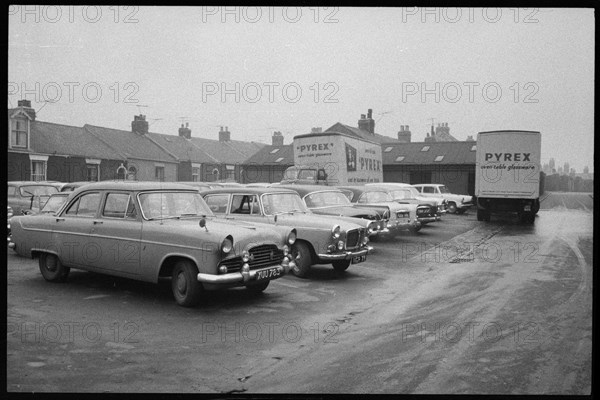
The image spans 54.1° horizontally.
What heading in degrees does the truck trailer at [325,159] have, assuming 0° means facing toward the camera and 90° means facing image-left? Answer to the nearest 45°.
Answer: approximately 45°

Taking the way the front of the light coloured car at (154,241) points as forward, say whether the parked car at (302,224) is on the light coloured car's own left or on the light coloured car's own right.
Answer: on the light coloured car's own left

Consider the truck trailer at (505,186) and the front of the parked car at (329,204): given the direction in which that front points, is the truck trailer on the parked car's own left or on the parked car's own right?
on the parked car's own left

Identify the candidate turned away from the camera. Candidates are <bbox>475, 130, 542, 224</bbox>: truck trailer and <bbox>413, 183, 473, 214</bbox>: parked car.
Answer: the truck trailer

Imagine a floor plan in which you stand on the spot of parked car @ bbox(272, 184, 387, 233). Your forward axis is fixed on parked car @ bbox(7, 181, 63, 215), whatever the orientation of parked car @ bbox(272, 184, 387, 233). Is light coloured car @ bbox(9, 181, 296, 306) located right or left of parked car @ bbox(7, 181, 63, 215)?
left

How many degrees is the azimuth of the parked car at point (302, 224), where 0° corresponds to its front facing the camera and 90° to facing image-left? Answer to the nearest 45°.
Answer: approximately 315°

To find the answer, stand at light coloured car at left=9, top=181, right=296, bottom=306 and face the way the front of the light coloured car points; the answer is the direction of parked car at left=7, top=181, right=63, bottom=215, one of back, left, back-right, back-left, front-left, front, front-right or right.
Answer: back

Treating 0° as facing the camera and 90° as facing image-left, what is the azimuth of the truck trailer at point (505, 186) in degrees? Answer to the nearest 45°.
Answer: approximately 180°

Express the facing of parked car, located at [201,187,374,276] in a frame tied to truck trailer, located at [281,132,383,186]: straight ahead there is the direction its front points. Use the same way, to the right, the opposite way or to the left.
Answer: to the left
